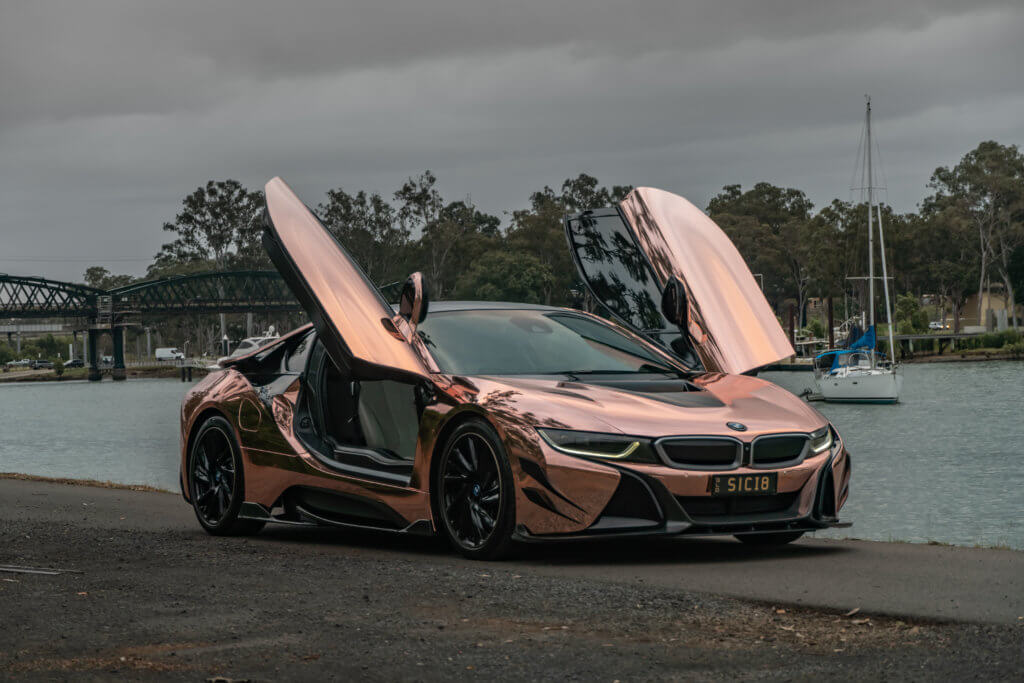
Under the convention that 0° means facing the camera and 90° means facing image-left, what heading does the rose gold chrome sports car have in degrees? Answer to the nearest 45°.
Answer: approximately 315°
